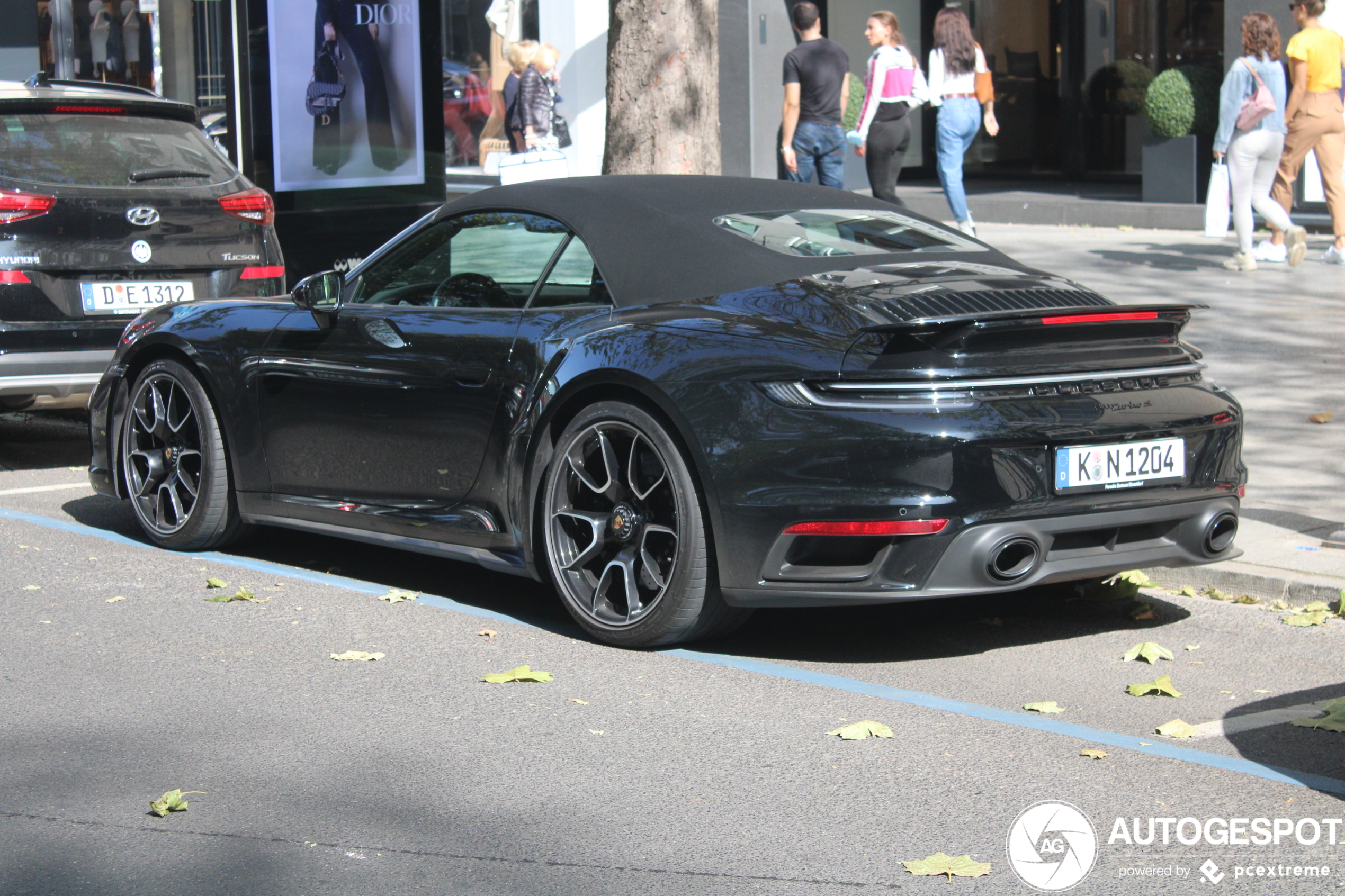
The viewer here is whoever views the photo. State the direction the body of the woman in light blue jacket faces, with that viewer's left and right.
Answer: facing away from the viewer and to the left of the viewer

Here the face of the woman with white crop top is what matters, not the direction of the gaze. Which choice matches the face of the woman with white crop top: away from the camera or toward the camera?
away from the camera

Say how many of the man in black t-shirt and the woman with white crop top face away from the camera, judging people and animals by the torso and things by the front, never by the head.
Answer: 2

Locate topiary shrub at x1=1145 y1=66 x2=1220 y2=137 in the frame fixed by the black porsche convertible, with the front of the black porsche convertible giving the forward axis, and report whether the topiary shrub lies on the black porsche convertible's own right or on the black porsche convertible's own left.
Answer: on the black porsche convertible's own right

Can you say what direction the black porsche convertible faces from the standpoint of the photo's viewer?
facing away from the viewer and to the left of the viewer

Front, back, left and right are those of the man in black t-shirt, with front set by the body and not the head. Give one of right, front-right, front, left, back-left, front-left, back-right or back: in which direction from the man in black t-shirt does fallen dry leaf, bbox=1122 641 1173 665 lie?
back

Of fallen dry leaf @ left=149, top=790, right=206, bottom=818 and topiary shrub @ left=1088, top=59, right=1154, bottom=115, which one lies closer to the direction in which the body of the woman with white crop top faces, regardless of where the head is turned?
the topiary shrub
